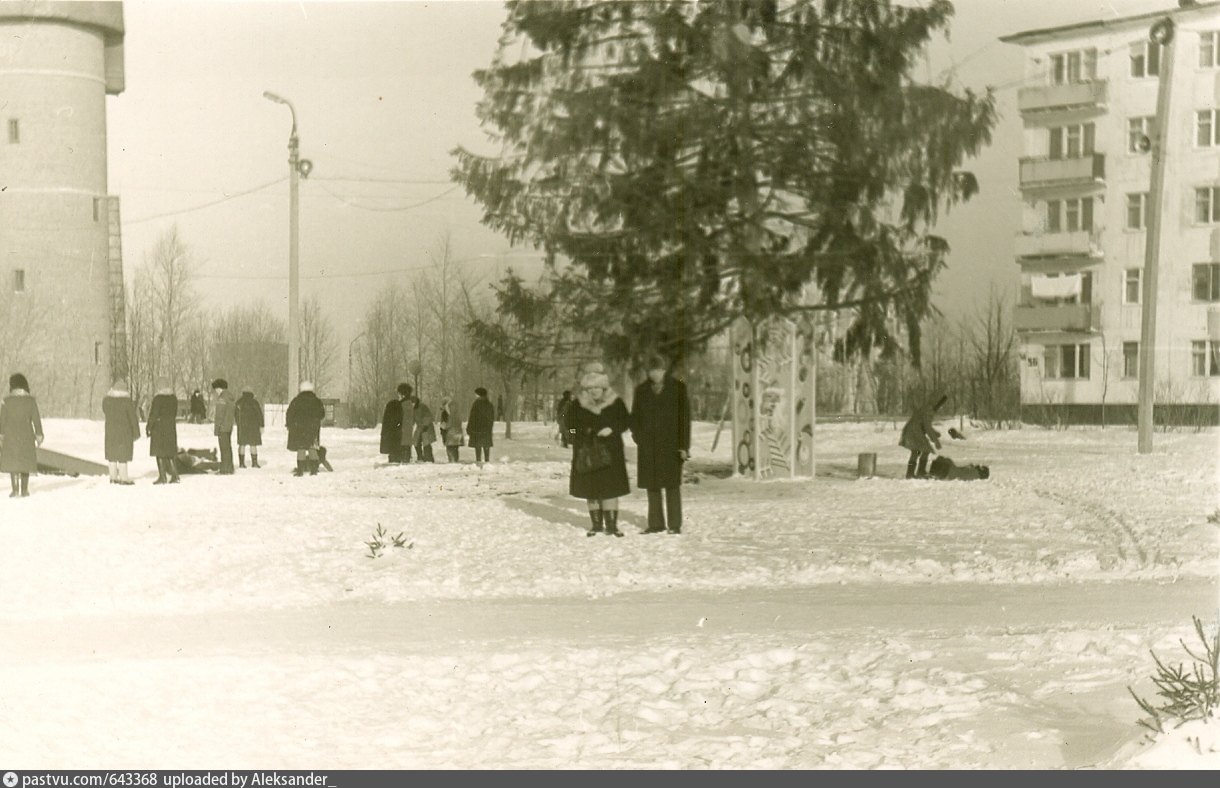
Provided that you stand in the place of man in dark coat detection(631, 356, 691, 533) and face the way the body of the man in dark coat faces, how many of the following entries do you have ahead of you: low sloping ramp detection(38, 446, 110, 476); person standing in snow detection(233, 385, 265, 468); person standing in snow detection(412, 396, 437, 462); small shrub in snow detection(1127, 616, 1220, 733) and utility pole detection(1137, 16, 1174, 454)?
1

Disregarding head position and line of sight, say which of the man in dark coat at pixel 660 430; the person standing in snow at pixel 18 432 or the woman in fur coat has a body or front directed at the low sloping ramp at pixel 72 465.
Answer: the person standing in snow

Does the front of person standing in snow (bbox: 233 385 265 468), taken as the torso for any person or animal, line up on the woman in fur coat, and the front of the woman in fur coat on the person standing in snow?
no

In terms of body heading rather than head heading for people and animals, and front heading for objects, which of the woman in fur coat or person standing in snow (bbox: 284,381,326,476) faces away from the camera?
the person standing in snow

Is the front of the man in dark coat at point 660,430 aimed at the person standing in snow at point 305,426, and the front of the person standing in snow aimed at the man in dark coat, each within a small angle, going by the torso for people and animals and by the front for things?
no

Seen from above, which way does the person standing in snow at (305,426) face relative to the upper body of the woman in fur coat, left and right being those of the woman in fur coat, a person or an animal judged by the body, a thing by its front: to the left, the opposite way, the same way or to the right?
the opposite way

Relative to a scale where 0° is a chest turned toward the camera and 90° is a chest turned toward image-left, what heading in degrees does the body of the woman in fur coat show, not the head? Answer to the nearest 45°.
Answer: approximately 0°

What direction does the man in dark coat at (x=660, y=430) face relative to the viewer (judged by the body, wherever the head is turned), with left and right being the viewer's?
facing the viewer

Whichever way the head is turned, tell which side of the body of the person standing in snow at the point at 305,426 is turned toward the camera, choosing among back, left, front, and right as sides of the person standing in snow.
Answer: back

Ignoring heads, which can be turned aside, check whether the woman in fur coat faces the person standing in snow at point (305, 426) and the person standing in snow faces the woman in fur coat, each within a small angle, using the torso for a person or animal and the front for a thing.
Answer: no

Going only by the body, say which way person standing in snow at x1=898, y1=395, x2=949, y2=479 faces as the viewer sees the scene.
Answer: to the viewer's right

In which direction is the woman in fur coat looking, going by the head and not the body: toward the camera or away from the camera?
toward the camera

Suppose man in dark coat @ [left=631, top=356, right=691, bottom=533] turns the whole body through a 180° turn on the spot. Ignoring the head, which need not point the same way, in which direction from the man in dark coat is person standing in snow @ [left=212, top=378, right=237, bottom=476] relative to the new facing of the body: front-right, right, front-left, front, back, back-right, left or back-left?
front-left

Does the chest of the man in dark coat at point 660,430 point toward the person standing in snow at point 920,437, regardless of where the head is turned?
no
